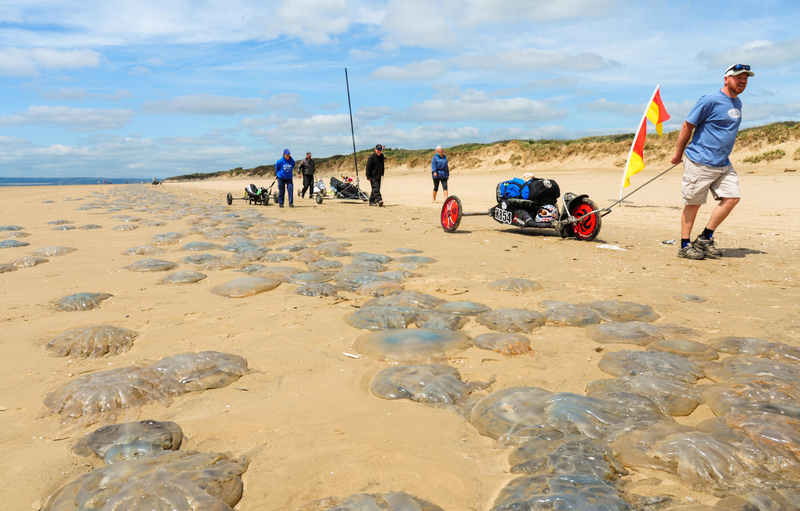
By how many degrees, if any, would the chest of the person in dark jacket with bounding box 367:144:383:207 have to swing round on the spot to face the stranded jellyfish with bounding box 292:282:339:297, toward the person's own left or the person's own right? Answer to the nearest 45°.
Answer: approximately 45° to the person's own right

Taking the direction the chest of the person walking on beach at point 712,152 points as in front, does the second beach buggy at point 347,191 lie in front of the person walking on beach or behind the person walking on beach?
behind

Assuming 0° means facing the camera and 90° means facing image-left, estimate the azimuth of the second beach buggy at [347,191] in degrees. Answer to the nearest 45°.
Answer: approximately 315°
